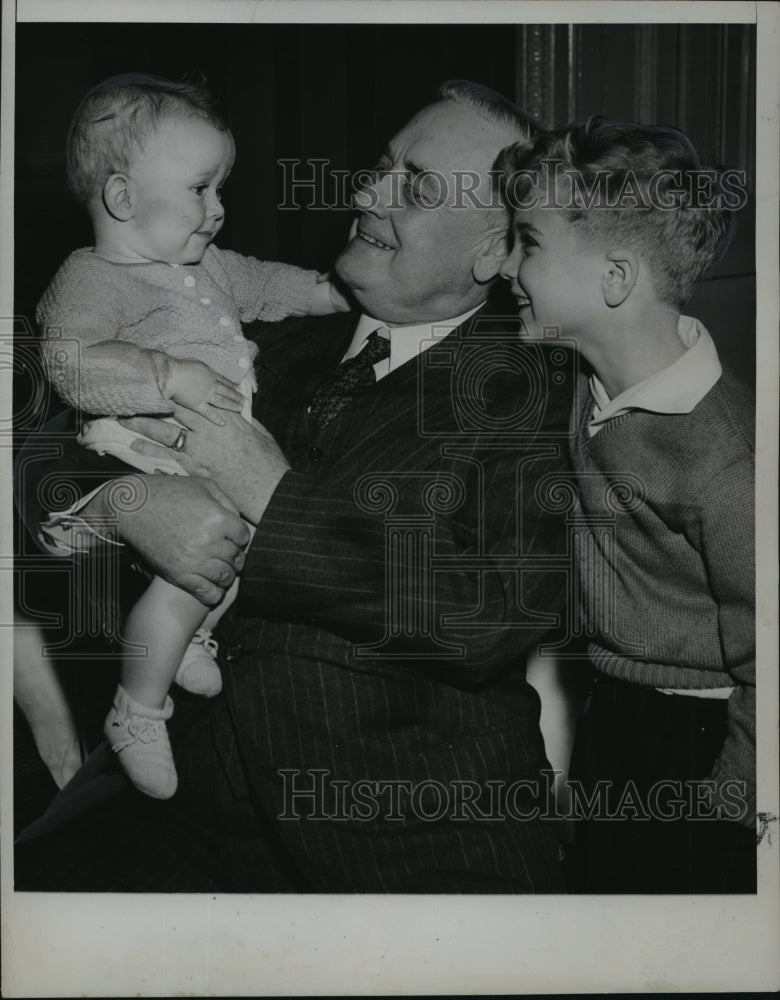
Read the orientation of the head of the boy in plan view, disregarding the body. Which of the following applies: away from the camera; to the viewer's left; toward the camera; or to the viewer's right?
to the viewer's left

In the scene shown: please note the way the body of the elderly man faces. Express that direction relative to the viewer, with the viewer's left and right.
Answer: facing the viewer and to the left of the viewer

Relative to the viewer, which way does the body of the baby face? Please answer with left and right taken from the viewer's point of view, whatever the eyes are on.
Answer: facing the viewer and to the right of the viewer

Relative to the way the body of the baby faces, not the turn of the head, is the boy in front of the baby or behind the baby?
in front

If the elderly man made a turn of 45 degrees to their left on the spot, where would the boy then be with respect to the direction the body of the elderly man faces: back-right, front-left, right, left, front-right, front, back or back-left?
left
